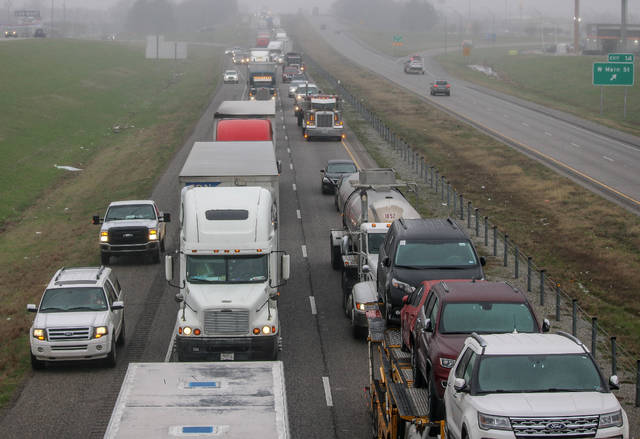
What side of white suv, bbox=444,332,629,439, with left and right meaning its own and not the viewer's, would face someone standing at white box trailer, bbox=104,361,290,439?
right

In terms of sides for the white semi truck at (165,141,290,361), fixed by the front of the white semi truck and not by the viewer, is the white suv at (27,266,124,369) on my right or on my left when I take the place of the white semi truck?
on my right

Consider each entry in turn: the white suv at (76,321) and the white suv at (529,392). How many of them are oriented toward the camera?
2

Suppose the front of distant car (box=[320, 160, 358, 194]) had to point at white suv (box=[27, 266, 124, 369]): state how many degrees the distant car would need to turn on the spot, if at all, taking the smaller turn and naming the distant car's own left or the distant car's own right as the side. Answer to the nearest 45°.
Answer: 0° — it already faces it

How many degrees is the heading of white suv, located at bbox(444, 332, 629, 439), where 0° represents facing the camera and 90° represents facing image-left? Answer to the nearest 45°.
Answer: approximately 0°

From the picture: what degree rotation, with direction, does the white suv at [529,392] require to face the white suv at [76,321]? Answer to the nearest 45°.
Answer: approximately 135° to its right
